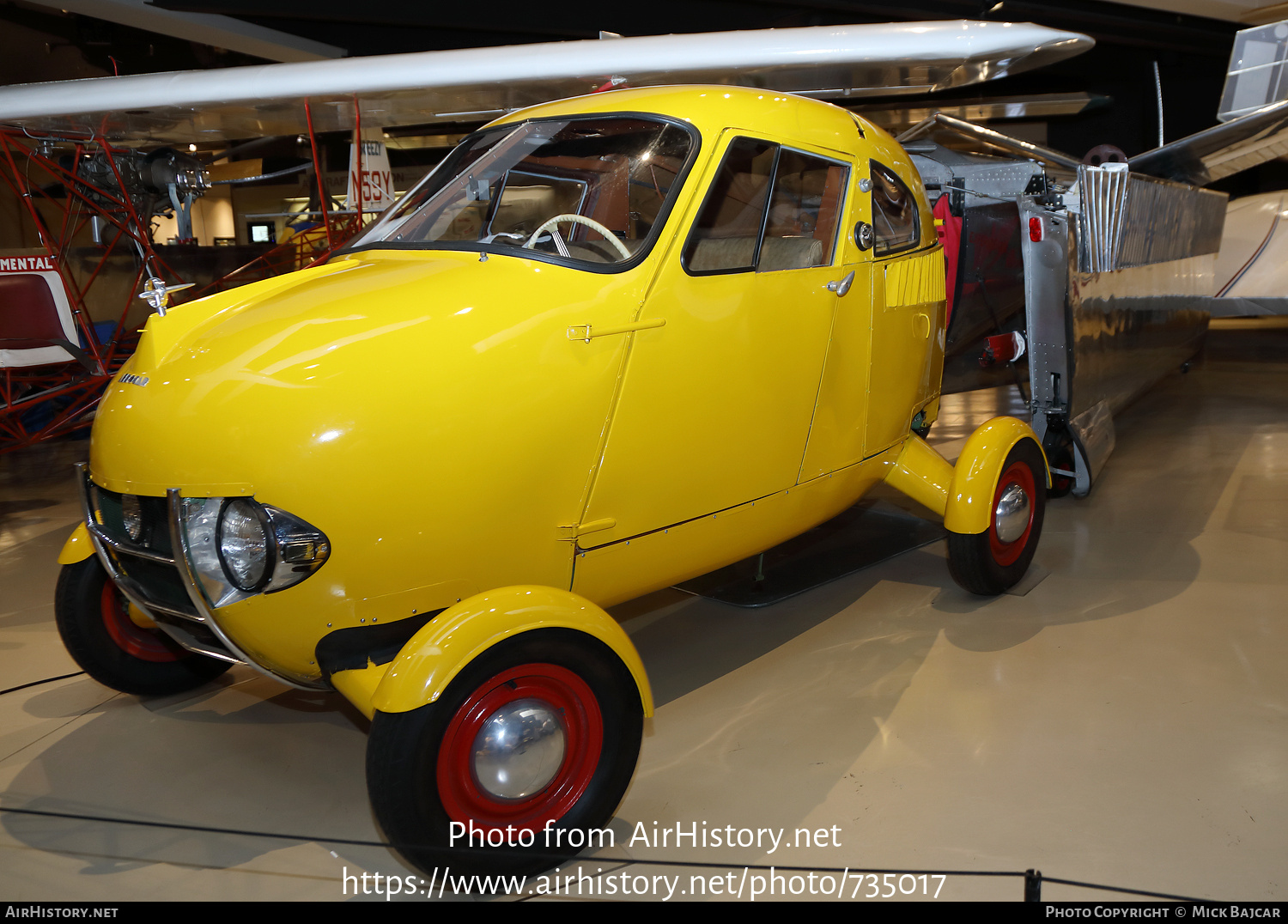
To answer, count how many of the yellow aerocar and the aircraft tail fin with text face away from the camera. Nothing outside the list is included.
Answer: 0

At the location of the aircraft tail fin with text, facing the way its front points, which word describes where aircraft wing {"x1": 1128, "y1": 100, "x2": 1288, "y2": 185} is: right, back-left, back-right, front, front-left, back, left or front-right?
left

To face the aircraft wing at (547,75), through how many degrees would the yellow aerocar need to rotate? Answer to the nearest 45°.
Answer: approximately 135° to its right

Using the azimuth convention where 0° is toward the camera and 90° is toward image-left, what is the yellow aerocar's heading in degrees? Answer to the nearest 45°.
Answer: approximately 45°

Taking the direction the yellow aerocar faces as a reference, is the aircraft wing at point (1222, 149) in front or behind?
behind
